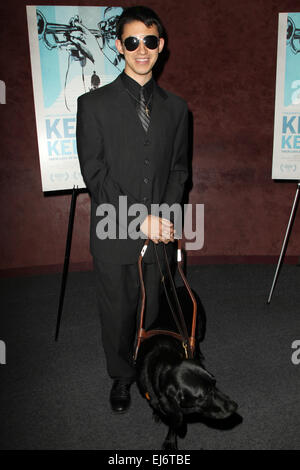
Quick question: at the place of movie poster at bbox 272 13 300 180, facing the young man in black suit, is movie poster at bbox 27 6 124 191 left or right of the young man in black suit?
right

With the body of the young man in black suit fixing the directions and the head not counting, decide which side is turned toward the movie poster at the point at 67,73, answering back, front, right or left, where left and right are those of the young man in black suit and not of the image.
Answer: back

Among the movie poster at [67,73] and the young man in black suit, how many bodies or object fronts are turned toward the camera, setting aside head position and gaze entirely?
2

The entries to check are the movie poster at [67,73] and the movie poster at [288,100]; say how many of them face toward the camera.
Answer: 2

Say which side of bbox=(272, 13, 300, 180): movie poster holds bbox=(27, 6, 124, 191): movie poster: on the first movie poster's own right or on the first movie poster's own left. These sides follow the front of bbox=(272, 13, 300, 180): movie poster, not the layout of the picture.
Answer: on the first movie poster's own right

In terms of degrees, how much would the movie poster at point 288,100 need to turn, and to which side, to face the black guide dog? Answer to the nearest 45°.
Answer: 0° — it already faces it

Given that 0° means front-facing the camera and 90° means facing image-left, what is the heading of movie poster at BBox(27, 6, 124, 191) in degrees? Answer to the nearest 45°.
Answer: approximately 0°

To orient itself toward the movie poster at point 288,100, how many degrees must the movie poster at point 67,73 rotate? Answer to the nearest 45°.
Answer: approximately 90° to its left
